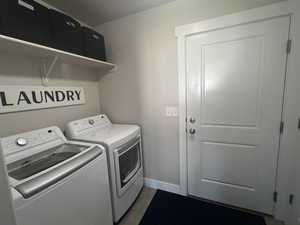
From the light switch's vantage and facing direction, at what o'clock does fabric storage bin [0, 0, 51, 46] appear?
The fabric storage bin is roughly at 2 o'clock from the light switch.

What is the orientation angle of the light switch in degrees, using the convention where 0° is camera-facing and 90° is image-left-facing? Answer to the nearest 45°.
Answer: approximately 0°

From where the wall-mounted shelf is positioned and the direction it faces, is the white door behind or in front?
in front

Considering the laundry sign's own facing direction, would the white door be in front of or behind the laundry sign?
in front

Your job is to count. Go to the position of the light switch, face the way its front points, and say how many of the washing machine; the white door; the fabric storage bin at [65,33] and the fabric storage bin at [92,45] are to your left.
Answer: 1

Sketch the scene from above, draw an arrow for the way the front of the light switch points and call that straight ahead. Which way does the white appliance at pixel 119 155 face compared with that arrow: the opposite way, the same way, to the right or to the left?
to the left

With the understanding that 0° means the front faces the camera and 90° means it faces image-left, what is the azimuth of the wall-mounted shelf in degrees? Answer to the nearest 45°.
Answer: approximately 315°

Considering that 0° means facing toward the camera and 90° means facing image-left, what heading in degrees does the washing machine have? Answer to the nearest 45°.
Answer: approximately 315°

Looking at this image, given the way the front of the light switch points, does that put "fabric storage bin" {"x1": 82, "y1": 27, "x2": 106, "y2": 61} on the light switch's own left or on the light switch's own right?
on the light switch's own right

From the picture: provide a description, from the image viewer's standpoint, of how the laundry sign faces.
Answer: facing the viewer and to the right of the viewer
